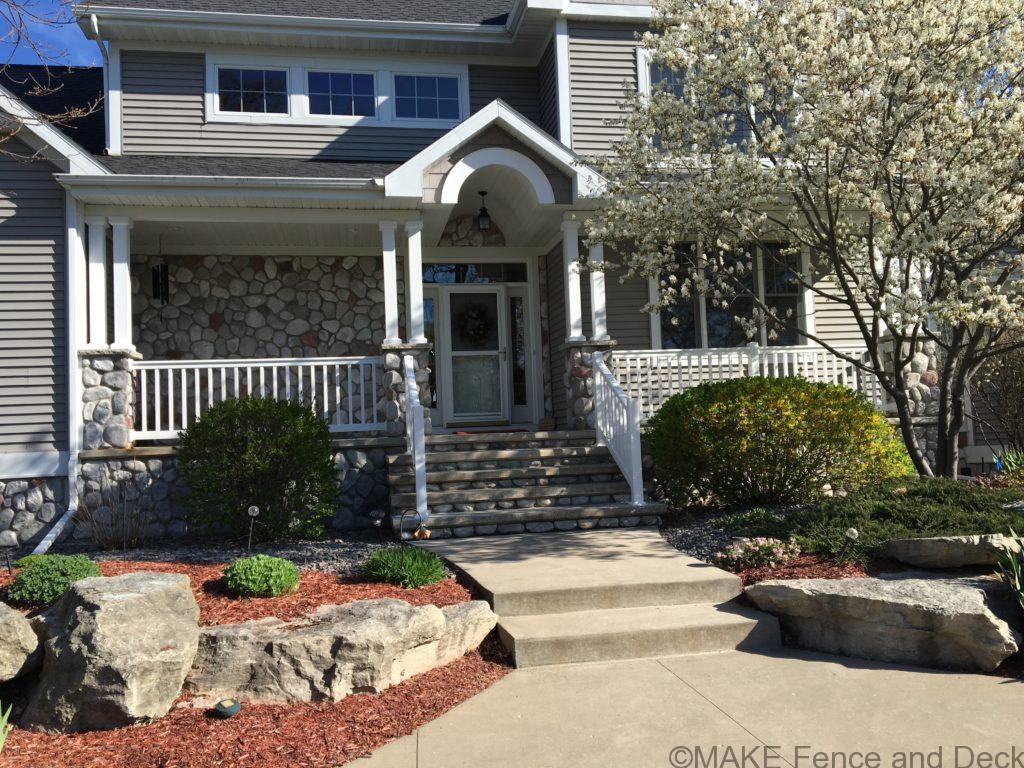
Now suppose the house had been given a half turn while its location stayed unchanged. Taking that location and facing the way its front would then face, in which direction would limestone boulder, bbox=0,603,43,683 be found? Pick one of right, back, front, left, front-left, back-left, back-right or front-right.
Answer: back

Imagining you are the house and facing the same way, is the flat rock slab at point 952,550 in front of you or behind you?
in front

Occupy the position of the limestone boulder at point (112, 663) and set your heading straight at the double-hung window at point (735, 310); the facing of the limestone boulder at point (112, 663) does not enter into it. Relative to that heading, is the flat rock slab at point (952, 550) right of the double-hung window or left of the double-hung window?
right

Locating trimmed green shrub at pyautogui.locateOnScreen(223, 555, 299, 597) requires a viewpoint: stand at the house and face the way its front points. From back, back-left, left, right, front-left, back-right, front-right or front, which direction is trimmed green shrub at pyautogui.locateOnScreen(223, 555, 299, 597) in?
front

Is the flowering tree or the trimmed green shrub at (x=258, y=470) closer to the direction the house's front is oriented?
the trimmed green shrub

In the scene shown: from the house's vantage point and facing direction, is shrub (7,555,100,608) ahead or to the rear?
ahead

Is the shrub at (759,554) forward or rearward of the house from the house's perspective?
forward

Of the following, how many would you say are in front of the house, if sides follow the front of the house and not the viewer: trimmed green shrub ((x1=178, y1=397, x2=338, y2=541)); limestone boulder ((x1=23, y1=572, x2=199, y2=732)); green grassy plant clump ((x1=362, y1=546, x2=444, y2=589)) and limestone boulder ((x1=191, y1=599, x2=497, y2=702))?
4

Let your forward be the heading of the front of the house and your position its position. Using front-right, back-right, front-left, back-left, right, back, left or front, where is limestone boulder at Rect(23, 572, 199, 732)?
front

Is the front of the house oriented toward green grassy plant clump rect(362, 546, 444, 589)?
yes

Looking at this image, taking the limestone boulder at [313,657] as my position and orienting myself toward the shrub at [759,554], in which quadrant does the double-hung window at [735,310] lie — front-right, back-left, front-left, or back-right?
front-left

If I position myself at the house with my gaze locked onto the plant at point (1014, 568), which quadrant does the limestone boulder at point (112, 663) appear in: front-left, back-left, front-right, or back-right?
front-right

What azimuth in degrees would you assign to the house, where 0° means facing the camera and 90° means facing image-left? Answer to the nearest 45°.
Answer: approximately 0°
